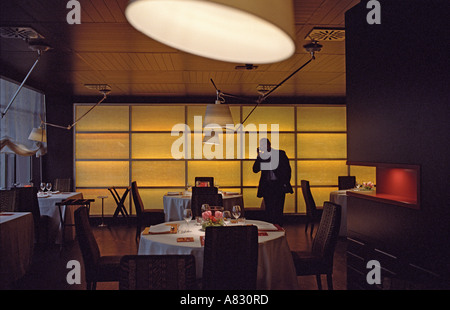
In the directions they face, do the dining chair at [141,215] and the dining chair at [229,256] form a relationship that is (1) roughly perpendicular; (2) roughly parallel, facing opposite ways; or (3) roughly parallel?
roughly perpendicular

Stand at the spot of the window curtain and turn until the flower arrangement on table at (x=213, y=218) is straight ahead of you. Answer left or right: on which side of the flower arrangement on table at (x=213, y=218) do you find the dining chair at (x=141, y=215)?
left

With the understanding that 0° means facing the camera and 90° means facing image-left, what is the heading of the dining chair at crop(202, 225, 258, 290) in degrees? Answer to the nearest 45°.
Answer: approximately 180°

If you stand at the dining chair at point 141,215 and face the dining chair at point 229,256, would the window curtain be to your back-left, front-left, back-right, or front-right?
back-right

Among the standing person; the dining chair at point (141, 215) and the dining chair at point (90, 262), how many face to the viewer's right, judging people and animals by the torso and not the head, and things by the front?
2

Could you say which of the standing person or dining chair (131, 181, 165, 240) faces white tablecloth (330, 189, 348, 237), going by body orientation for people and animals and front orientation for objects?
the dining chair

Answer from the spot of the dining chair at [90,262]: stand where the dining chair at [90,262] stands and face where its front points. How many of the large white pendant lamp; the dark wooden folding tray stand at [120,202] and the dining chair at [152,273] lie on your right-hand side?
2

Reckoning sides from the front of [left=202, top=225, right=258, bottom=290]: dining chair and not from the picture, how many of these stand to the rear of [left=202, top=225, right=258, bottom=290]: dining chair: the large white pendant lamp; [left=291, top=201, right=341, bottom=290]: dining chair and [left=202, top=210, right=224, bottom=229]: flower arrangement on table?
1

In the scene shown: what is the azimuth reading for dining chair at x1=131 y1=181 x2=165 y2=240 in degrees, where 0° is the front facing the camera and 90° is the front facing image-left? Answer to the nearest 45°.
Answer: approximately 270°

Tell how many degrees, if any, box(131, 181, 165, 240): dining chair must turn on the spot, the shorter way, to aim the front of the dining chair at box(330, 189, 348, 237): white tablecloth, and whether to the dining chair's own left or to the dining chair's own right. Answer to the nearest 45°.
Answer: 0° — it already faces it

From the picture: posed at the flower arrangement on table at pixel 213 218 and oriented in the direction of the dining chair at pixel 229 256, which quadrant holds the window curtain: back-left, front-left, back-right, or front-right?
back-right

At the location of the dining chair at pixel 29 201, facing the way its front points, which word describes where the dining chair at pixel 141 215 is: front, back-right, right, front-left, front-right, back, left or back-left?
front-right

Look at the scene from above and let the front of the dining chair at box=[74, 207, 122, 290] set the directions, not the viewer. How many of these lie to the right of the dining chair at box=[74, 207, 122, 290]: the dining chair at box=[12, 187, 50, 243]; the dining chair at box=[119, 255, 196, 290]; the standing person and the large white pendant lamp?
2

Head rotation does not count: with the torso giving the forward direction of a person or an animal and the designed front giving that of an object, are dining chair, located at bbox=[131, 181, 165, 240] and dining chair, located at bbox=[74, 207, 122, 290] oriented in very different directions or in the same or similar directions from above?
same or similar directions

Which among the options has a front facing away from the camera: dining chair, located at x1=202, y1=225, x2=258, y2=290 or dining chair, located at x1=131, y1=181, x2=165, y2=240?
dining chair, located at x1=202, y1=225, x2=258, y2=290
